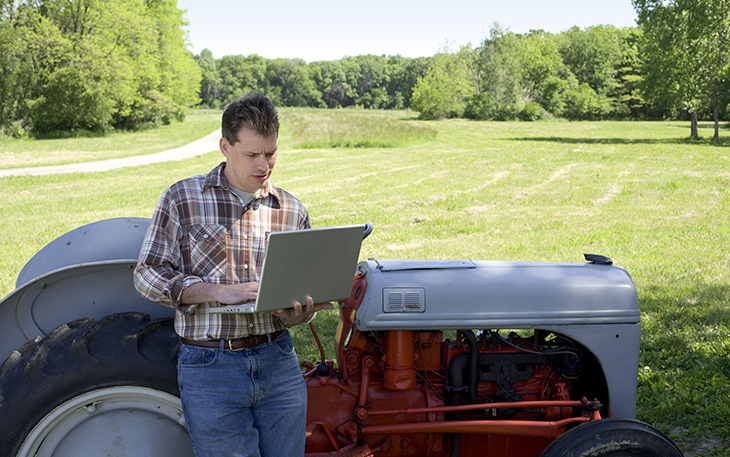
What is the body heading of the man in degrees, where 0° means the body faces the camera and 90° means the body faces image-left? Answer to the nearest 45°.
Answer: approximately 315°

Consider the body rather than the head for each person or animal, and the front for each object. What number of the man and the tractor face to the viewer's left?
0

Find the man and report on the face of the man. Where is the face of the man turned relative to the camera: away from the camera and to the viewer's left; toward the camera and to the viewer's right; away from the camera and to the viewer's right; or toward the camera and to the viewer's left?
toward the camera and to the viewer's right

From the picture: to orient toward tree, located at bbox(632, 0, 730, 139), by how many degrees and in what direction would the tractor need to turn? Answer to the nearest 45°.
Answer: approximately 45° to its left

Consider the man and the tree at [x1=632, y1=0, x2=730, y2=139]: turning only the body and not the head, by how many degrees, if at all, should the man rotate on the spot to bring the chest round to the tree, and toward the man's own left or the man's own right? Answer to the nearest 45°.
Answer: approximately 90° to the man's own left

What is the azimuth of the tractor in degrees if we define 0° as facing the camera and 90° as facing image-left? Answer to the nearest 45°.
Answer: approximately 270°

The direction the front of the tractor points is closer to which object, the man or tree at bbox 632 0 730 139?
the tree
